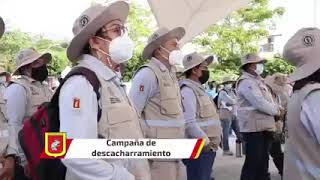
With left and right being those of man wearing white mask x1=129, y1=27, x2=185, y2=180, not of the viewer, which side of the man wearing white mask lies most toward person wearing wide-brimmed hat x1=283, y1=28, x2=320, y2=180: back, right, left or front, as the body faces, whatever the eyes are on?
front

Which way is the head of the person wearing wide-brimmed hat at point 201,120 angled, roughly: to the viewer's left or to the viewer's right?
to the viewer's right

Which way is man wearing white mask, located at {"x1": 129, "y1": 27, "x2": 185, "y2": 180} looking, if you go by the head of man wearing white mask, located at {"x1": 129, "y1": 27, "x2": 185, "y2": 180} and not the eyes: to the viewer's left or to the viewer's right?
to the viewer's right

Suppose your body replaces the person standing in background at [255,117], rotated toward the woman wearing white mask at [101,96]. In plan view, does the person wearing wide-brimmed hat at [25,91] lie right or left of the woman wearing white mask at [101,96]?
right

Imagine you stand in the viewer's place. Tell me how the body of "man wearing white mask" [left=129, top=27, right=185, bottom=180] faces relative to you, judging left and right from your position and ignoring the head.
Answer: facing the viewer and to the right of the viewer
